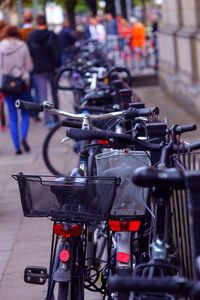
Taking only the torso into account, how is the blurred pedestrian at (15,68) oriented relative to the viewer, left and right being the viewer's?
facing away from the viewer

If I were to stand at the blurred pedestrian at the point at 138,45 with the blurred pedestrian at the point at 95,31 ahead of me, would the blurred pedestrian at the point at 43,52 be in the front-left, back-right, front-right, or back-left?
back-left

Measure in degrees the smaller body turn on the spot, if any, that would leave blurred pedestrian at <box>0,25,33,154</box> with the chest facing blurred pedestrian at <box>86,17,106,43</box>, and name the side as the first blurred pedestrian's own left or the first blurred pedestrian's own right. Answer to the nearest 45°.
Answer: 0° — they already face them

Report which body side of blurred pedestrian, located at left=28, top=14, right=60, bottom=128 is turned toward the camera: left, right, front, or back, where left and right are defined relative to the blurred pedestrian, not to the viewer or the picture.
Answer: back

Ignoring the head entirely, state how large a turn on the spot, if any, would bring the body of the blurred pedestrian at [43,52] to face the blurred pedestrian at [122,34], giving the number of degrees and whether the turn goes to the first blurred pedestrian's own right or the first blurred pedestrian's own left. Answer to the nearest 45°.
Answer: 0° — they already face them

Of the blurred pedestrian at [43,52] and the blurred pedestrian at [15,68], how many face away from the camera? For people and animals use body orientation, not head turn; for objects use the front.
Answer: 2

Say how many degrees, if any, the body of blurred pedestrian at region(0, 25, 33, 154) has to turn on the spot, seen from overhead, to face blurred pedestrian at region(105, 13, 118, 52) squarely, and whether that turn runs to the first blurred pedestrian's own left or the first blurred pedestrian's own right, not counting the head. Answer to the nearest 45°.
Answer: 0° — they already face them
